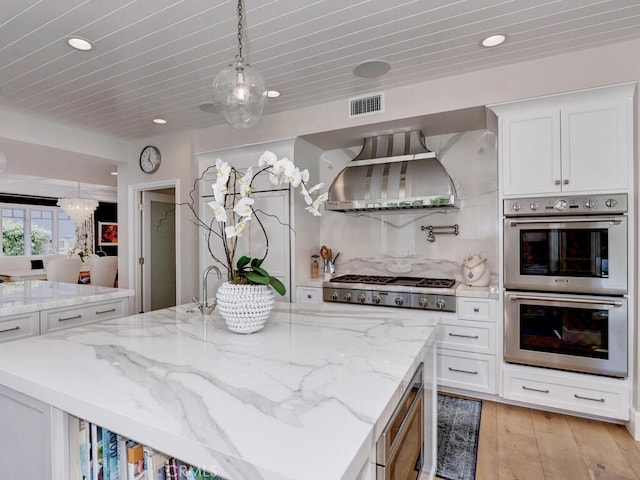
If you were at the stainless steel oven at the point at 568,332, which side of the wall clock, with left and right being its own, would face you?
left

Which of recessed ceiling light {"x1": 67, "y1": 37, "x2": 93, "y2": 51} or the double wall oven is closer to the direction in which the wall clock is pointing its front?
the recessed ceiling light

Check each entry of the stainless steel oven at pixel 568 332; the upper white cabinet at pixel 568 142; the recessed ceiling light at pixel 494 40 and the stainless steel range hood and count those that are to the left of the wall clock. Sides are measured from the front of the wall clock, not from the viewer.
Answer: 4

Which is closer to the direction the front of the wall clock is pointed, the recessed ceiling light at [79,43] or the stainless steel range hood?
the recessed ceiling light

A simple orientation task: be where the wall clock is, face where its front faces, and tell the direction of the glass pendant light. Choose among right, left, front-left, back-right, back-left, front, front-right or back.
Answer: front-left

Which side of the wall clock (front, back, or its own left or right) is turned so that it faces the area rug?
left

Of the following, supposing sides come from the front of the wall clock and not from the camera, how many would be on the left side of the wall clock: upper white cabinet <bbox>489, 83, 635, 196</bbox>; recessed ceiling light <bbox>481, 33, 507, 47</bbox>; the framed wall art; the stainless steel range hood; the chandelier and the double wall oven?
4

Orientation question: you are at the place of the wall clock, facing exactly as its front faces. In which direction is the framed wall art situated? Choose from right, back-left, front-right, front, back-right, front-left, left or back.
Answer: back-right

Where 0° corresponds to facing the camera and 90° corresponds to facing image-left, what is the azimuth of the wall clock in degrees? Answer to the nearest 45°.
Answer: approximately 45°

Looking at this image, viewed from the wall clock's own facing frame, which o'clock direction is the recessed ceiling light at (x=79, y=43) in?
The recessed ceiling light is roughly at 11 o'clock from the wall clock.

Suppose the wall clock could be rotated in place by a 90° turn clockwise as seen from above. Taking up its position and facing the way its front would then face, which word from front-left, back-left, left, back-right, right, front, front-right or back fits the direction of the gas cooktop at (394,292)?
back

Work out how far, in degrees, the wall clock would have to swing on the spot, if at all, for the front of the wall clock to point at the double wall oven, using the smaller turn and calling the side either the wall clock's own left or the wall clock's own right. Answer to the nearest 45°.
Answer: approximately 90° to the wall clock's own left

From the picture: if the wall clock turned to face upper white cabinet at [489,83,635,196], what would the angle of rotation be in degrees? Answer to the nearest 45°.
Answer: approximately 90° to its left

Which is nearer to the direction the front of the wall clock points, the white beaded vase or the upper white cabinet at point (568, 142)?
the white beaded vase

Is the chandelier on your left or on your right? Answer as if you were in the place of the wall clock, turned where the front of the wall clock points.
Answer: on your right

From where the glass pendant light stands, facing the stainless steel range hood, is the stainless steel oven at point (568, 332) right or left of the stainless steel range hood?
right

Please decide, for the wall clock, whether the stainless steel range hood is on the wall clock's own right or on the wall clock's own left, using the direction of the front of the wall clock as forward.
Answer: on the wall clock's own left
